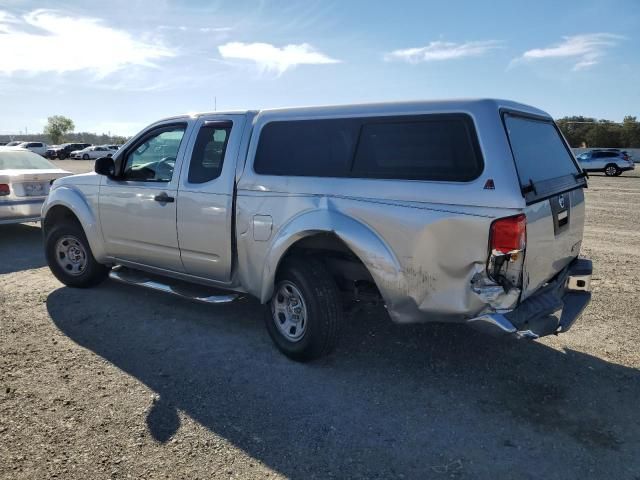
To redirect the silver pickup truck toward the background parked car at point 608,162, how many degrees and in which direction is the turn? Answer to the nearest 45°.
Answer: approximately 90° to its right

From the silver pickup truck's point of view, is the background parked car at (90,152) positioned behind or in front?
in front

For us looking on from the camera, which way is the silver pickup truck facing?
facing away from the viewer and to the left of the viewer

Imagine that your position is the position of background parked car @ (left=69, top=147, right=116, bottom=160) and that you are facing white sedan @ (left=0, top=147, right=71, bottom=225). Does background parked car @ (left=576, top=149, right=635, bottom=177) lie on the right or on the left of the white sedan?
left

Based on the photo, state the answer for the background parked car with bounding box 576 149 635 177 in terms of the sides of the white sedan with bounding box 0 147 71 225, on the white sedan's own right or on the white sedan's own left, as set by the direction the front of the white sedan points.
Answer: on the white sedan's own right

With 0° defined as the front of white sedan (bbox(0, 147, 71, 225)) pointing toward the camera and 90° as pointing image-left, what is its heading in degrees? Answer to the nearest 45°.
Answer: approximately 135°

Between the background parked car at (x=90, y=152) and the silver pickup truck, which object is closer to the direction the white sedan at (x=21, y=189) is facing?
the background parked car

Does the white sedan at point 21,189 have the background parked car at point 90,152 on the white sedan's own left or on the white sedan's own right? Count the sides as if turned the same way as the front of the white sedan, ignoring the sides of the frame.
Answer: on the white sedan's own right

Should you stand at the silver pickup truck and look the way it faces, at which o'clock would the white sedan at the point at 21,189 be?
The white sedan is roughly at 12 o'clock from the silver pickup truck.
